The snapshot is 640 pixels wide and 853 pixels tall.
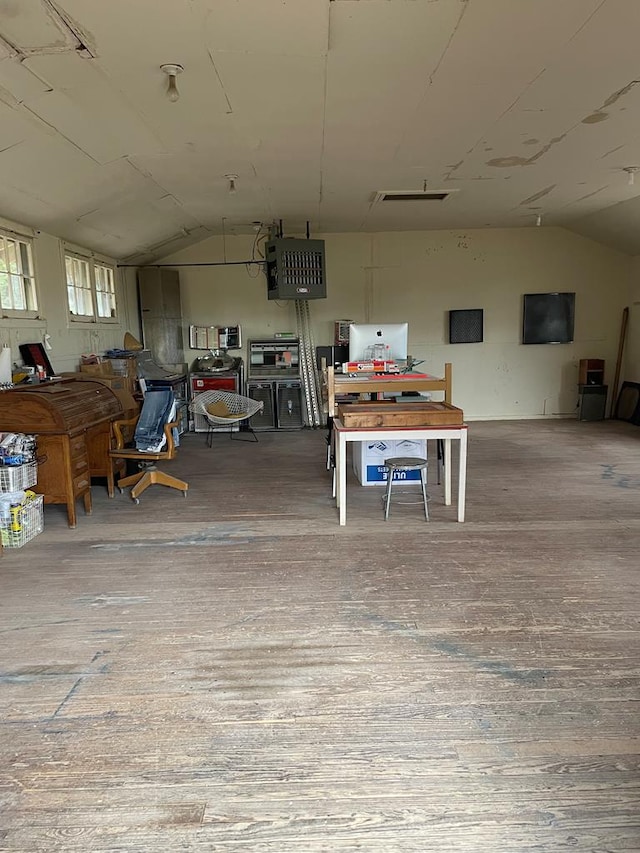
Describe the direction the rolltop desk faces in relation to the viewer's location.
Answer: facing the viewer and to the right of the viewer

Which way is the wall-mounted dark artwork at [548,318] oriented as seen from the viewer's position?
toward the camera

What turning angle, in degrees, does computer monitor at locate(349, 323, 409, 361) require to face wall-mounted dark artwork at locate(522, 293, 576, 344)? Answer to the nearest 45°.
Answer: approximately 45° to its right

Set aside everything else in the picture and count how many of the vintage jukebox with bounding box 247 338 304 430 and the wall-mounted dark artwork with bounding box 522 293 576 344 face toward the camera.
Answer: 2

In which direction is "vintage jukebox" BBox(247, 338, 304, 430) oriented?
toward the camera

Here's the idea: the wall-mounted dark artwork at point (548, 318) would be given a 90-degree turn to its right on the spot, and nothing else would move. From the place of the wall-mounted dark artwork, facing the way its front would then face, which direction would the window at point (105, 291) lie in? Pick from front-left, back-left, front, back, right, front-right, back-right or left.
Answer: front-left

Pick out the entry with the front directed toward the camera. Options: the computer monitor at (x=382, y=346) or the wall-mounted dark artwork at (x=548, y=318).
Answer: the wall-mounted dark artwork

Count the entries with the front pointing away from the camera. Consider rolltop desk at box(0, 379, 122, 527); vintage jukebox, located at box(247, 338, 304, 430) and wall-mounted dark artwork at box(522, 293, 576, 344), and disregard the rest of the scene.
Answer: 0

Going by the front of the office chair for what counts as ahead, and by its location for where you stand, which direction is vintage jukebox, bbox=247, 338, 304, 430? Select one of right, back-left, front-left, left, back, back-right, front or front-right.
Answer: back

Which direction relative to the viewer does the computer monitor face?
away from the camera
